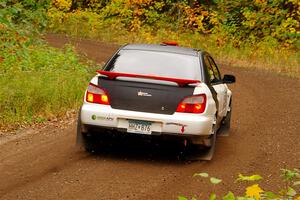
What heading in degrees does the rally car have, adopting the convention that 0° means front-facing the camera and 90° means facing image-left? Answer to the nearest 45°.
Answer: approximately 180°
